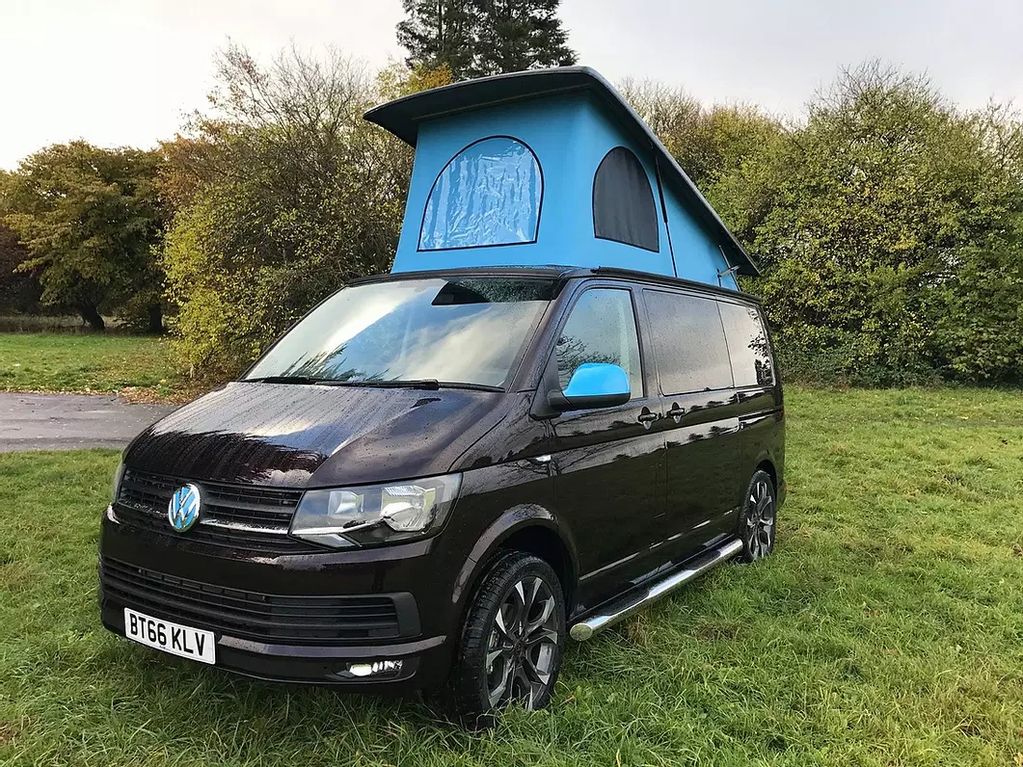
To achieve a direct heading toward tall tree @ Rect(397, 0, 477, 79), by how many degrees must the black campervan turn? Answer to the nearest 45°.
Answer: approximately 135° to its right

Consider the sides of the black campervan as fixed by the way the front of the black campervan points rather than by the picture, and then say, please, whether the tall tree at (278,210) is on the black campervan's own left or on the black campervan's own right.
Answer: on the black campervan's own right

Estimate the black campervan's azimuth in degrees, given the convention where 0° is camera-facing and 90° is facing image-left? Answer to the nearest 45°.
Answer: approximately 45°

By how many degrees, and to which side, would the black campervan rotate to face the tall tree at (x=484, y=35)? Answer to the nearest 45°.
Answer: approximately 135° to its right
